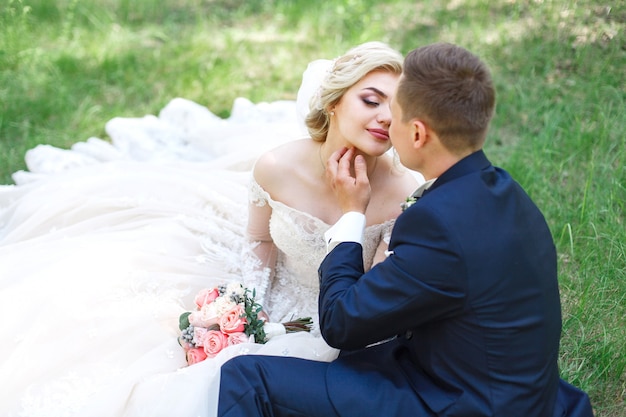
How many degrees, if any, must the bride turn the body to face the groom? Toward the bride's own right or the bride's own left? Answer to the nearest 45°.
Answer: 0° — they already face them

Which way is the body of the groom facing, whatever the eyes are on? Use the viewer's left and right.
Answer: facing away from the viewer and to the left of the viewer

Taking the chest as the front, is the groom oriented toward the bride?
yes

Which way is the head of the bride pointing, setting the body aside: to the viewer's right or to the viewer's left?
to the viewer's right

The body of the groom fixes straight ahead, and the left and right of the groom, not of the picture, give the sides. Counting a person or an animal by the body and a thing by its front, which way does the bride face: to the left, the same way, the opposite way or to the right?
the opposite way
